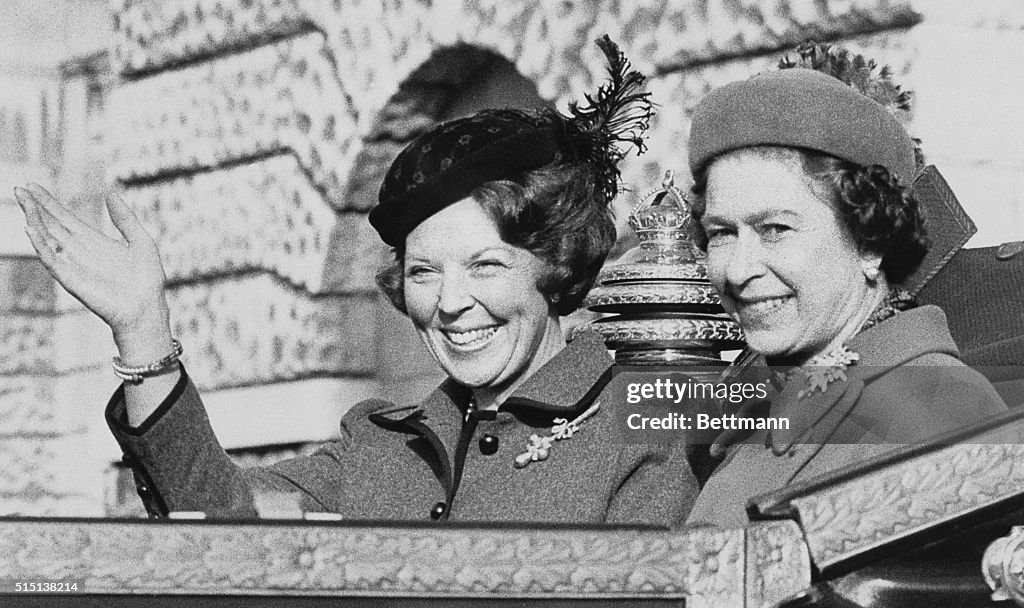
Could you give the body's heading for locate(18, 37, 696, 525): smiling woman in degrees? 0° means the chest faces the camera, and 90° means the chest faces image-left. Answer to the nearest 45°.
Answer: approximately 45°

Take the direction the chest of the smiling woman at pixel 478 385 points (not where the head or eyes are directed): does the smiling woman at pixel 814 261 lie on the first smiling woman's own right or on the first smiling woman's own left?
on the first smiling woman's own left

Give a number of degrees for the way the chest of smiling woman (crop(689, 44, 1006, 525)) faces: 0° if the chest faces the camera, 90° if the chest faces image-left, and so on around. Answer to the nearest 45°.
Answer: approximately 45°
